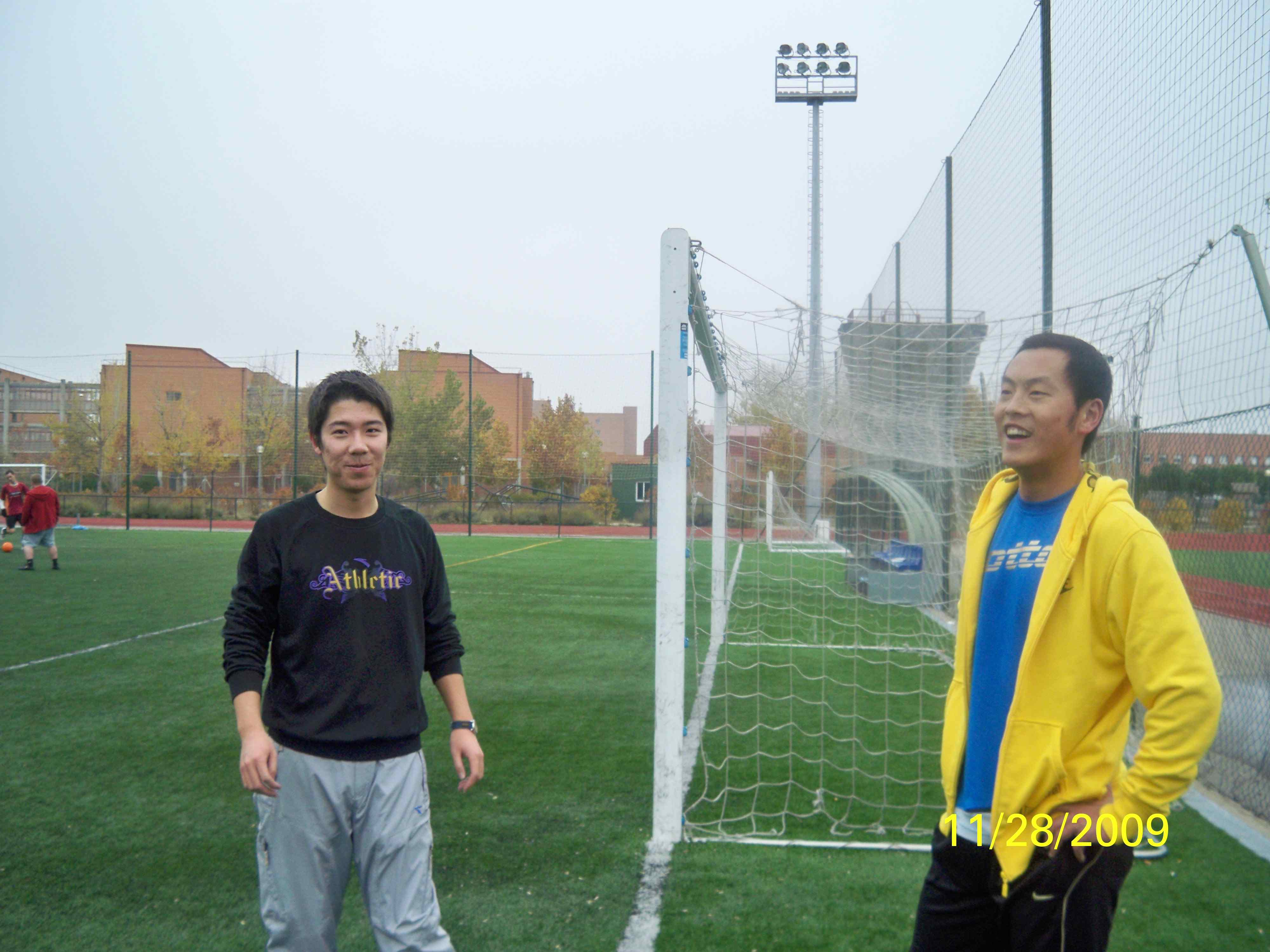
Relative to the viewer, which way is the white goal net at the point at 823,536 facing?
to the viewer's left

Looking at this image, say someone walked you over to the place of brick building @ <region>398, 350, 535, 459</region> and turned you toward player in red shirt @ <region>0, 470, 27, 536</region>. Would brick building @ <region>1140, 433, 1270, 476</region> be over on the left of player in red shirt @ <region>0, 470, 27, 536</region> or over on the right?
left

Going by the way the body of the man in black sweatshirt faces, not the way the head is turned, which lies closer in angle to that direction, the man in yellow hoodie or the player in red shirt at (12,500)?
the man in yellow hoodie

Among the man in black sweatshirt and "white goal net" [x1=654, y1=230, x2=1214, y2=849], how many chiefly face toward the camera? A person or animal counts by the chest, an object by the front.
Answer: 1

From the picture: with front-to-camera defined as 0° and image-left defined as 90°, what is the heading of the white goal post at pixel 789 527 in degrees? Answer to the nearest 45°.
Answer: approximately 90°

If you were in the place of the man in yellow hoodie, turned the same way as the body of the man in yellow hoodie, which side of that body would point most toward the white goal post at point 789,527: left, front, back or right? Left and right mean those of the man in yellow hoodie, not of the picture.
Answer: right

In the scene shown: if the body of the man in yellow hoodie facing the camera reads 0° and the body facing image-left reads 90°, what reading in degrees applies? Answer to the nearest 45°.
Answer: approximately 45°

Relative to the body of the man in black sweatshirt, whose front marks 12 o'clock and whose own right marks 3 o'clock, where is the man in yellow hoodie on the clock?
The man in yellow hoodie is roughly at 10 o'clock from the man in black sweatshirt.

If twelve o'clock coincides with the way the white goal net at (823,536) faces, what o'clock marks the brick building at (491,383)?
The brick building is roughly at 2 o'clock from the white goal net.

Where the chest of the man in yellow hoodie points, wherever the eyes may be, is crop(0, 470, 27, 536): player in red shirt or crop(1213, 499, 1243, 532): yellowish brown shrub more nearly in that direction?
the player in red shirt

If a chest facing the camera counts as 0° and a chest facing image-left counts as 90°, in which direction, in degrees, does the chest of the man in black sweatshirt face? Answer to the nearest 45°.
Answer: approximately 0°
